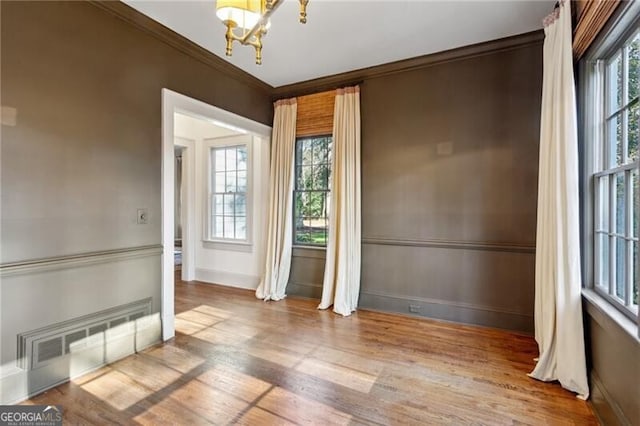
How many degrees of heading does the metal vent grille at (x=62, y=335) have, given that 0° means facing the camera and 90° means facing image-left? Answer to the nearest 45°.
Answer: approximately 315°

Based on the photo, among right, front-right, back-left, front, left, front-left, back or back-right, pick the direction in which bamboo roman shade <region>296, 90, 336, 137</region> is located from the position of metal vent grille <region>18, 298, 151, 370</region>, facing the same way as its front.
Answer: front-left

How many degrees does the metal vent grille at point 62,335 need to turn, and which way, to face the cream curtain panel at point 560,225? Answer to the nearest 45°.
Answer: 0° — it already faces it

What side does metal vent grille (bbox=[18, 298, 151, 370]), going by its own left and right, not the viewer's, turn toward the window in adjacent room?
left

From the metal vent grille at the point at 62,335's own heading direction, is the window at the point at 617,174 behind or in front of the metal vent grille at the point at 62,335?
in front

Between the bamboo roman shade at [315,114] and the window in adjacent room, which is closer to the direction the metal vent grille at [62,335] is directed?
the bamboo roman shade

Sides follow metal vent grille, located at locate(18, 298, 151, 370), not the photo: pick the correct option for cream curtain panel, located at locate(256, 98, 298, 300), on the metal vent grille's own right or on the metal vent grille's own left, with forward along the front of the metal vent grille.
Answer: on the metal vent grille's own left

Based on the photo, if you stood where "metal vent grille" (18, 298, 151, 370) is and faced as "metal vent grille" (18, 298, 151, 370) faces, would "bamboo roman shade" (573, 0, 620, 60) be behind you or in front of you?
in front
